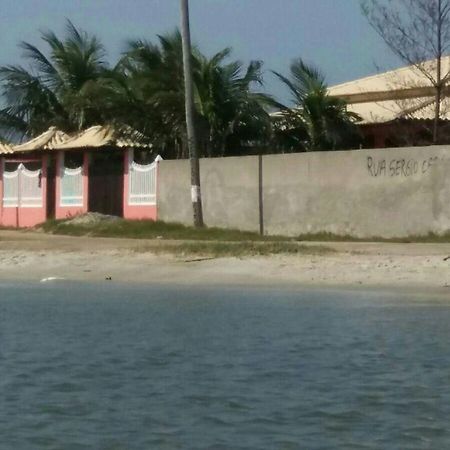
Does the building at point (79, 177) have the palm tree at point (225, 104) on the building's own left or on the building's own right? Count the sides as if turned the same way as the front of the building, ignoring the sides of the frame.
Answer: on the building's own left

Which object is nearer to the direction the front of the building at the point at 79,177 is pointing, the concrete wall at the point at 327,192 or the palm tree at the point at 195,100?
the concrete wall

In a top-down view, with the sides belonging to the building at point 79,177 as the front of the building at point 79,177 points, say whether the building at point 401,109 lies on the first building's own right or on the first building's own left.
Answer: on the first building's own left

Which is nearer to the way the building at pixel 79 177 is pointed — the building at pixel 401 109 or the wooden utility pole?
the wooden utility pole

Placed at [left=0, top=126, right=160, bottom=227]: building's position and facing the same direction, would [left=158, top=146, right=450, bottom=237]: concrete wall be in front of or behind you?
in front

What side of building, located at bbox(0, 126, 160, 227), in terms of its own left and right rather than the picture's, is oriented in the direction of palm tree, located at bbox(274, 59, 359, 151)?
left

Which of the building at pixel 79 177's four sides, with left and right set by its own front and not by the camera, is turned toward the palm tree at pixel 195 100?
left

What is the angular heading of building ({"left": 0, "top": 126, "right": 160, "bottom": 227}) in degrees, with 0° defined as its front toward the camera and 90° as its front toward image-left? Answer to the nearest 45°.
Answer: approximately 0°

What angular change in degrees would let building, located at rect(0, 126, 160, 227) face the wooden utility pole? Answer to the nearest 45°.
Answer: approximately 45° to its left
